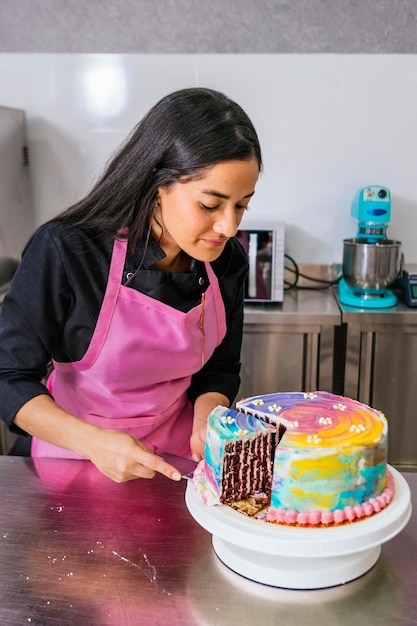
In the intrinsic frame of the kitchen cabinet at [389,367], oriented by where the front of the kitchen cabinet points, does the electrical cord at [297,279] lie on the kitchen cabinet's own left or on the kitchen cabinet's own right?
on the kitchen cabinet's own right

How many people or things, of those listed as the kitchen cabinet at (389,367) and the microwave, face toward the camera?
2

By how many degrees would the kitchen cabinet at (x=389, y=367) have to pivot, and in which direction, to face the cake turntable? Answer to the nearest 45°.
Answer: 0° — it already faces it

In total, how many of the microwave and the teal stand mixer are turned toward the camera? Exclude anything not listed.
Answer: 2

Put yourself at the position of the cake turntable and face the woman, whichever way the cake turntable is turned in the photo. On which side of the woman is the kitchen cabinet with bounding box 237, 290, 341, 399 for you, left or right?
right

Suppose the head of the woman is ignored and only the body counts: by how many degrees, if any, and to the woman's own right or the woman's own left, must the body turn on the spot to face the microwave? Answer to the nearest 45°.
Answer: approximately 135° to the woman's own left

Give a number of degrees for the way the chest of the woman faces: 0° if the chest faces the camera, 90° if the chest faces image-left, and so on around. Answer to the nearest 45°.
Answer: approximately 315°

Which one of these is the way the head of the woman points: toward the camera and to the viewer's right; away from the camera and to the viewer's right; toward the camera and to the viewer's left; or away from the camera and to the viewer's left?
toward the camera and to the viewer's right

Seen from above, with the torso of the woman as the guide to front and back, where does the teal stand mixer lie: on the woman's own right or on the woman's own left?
on the woman's own left

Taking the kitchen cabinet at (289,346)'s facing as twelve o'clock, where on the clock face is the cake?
The cake is roughly at 12 o'clock from the kitchen cabinet.
